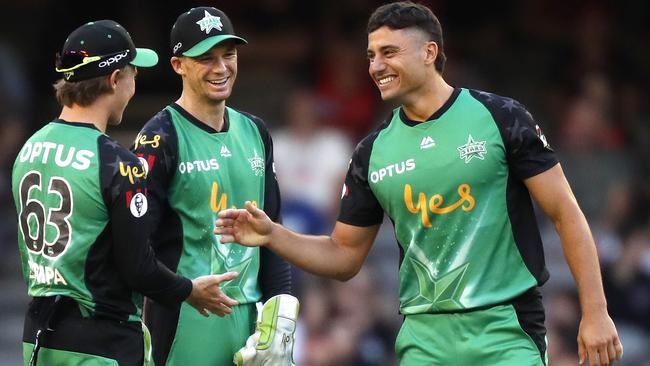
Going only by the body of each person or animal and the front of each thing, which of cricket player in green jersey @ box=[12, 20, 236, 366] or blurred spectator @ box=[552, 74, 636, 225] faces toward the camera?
the blurred spectator

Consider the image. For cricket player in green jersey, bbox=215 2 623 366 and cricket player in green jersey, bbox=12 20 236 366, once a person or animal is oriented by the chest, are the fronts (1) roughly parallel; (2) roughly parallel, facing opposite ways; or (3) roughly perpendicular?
roughly parallel, facing opposite ways

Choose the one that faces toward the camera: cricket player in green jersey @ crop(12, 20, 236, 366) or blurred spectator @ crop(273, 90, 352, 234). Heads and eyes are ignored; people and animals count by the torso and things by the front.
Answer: the blurred spectator

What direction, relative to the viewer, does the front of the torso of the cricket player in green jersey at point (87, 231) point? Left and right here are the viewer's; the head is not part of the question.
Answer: facing away from the viewer and to the right of the viewer

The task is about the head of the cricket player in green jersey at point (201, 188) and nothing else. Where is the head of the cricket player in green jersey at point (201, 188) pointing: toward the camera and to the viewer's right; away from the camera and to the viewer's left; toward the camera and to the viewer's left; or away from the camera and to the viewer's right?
toward the camera and to the viewer's right

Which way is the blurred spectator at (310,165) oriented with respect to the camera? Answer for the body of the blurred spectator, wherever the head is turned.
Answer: toward the camera

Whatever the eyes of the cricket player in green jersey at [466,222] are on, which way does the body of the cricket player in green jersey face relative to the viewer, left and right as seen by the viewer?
facing the viewer and to the left of the viewer

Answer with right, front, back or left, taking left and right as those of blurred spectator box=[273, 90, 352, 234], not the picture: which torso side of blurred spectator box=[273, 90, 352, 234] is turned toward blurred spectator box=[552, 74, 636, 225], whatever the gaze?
left

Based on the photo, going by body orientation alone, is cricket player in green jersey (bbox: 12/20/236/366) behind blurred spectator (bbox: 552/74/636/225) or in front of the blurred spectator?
in front

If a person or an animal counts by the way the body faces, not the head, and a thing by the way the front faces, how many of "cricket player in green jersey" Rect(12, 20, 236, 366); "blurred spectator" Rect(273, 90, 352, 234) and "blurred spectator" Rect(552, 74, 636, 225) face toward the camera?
2

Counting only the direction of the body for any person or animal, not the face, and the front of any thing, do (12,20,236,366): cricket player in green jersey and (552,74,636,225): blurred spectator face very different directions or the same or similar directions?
very different directions

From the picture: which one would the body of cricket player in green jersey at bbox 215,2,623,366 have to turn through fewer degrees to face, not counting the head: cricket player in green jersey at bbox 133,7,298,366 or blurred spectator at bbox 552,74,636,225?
the cricket player in green jersey

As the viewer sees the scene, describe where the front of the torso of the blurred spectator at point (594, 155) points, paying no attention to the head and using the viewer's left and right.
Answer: facing the viewer

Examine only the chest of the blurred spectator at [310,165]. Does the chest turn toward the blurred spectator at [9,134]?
no
